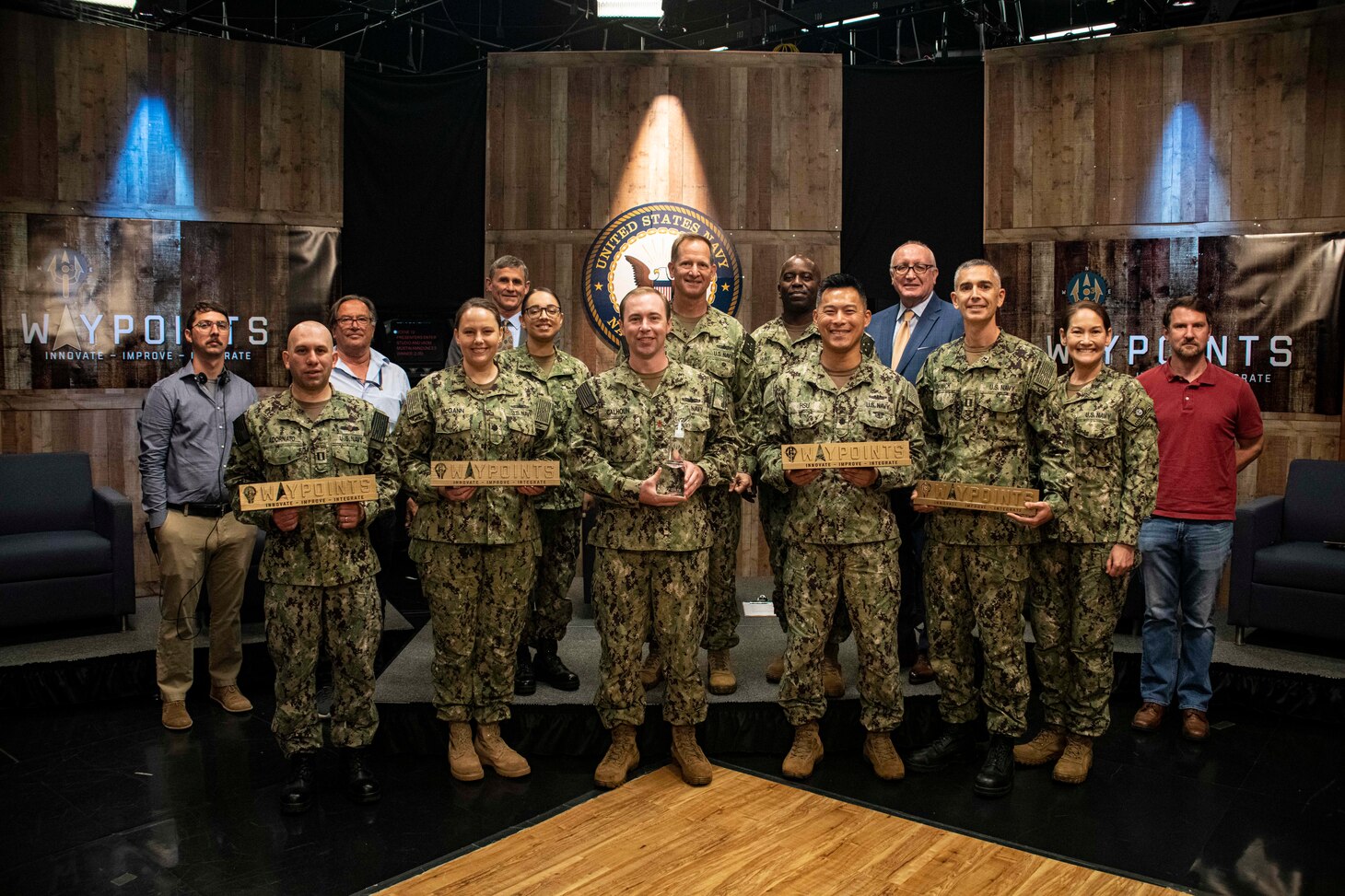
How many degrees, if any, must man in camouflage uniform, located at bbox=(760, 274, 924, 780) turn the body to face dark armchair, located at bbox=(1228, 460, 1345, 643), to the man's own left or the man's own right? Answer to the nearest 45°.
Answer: approximately 135° to the man's own left

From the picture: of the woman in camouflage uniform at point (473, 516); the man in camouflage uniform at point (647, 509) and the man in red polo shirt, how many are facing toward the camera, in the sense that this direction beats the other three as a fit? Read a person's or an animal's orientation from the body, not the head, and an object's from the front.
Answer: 3

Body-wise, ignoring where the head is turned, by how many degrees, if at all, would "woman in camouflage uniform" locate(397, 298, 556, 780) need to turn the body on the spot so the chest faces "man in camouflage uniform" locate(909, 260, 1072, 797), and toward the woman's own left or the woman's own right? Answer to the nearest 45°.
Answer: approximately 90° to the woman's own left

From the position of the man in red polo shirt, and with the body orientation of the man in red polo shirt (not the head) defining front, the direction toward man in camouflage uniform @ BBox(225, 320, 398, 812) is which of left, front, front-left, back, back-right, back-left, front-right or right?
front-right

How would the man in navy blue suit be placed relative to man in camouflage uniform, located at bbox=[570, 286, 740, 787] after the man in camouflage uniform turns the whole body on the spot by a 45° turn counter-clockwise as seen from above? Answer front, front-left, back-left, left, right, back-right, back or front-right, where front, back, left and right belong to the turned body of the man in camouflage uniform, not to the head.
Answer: left
